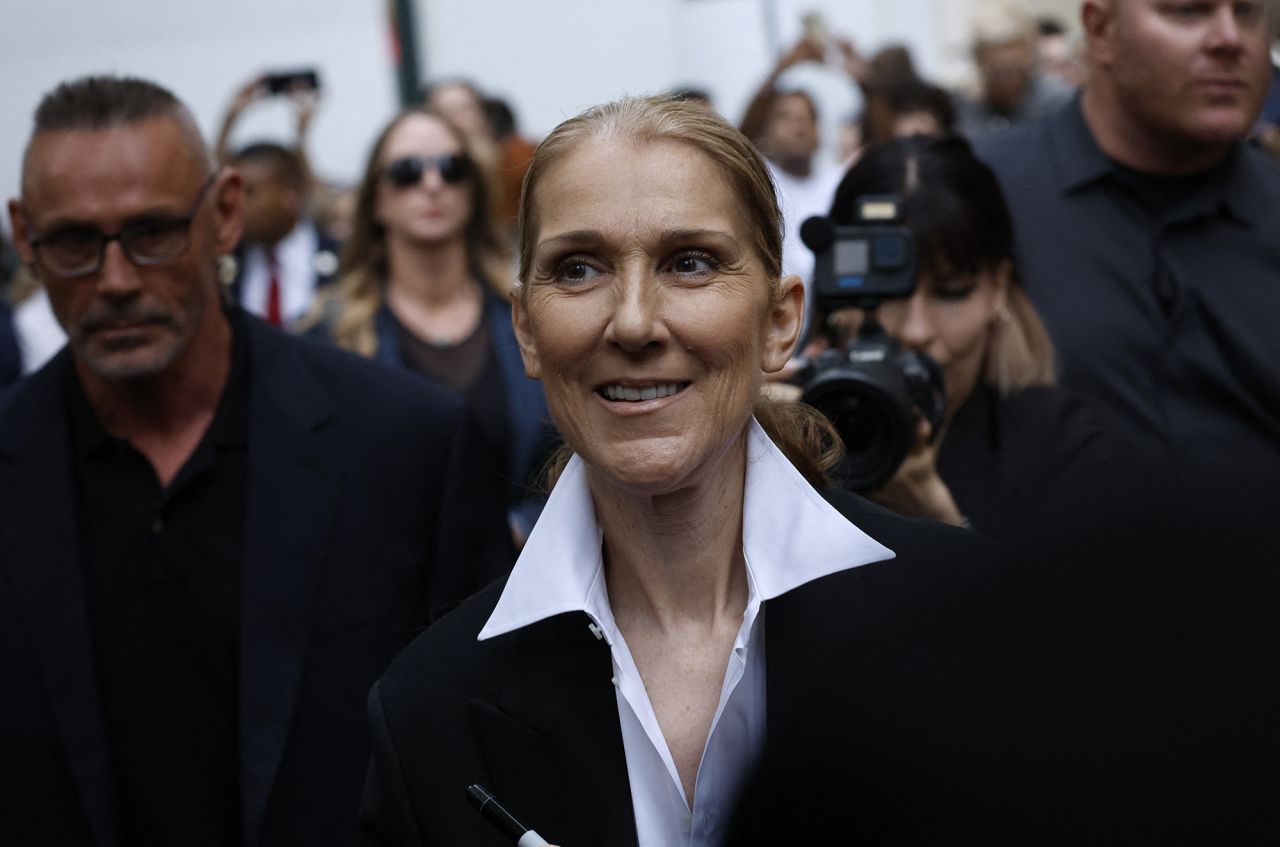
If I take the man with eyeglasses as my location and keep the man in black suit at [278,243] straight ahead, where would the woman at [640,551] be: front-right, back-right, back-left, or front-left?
back-right

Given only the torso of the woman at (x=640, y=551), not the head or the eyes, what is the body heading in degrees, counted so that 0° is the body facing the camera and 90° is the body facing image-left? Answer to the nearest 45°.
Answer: approximately 0°

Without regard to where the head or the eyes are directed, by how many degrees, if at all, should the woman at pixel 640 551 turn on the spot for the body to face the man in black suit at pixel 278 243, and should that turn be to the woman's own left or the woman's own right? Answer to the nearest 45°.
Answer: approximately 180°

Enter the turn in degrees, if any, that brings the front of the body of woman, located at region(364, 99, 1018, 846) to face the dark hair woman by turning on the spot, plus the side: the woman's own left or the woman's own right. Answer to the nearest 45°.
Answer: approximately 135° to the woman's own left

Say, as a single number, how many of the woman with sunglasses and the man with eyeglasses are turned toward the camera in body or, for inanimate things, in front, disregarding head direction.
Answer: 2

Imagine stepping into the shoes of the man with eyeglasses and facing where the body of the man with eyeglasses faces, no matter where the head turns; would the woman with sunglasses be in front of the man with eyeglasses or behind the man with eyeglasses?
behind

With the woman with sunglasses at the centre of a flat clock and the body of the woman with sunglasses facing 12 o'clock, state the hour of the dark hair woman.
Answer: The dark hair woman is roughly at 11 o'clock from the woman with sunglasses.

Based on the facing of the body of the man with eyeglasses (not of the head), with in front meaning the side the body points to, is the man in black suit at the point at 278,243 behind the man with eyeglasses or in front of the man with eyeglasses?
behind
